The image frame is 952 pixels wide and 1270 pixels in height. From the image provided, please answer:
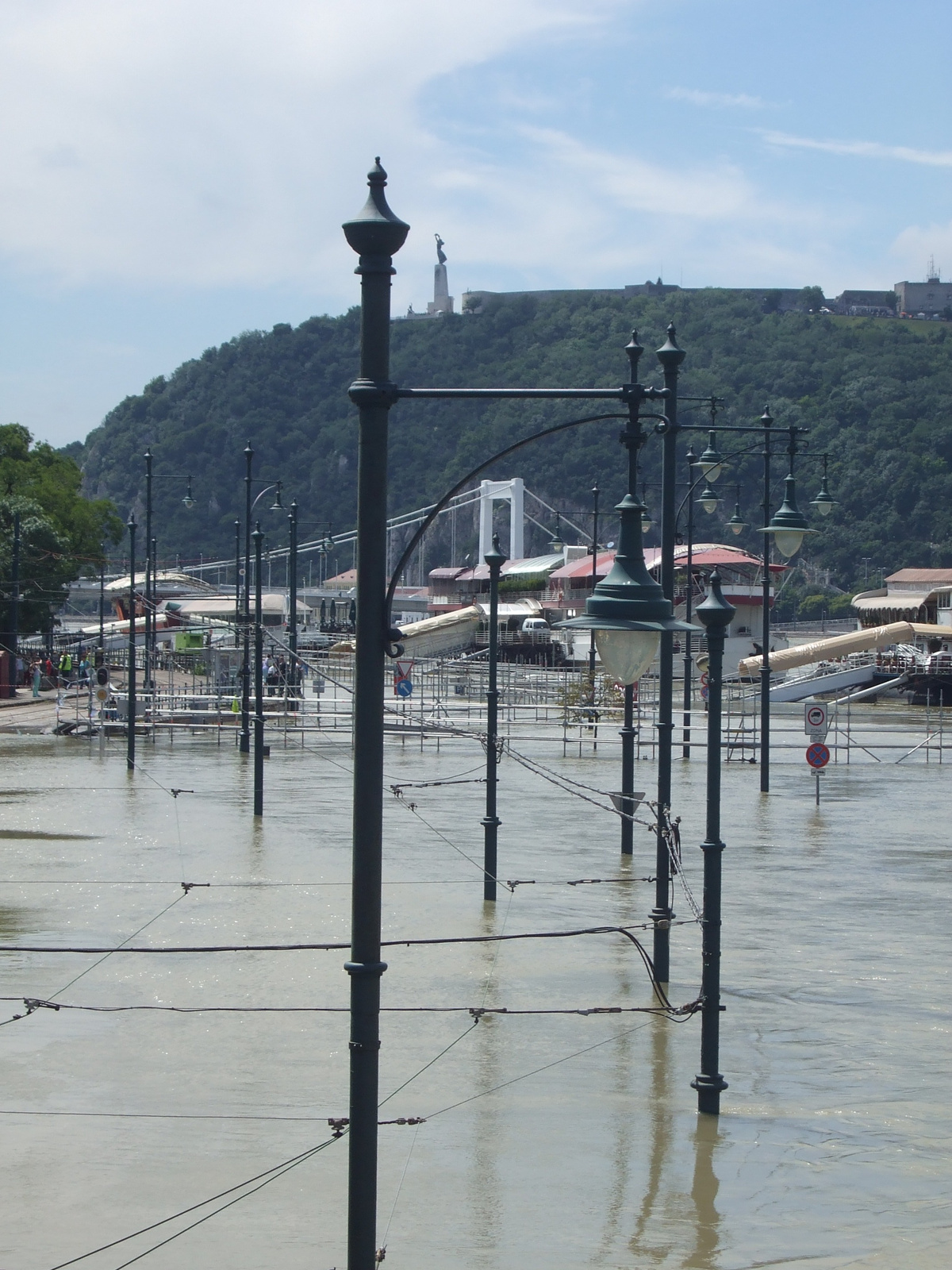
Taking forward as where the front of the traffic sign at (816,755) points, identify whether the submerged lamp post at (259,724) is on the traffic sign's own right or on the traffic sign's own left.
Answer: on the traffic sign's own right

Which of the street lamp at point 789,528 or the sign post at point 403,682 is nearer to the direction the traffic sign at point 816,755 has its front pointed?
the street lamp

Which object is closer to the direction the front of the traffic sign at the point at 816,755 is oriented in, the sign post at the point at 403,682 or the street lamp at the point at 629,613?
the street lamp

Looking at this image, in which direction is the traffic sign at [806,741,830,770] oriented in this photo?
toward the camera

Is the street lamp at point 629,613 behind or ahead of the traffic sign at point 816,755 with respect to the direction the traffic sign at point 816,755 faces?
ahead

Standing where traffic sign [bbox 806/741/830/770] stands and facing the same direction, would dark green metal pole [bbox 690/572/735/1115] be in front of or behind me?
in front

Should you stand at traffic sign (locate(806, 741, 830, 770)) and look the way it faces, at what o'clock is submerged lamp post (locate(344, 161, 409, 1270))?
The submerged lamp post is roughly at 12 o'clock from the traffic sign.
